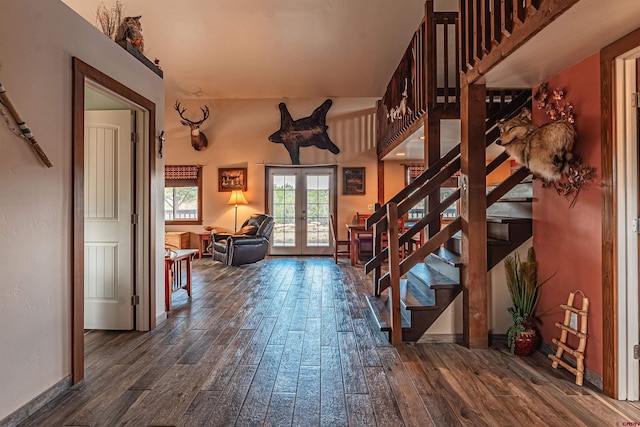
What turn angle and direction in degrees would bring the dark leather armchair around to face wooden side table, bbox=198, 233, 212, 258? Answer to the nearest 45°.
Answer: approximately 90° to its right

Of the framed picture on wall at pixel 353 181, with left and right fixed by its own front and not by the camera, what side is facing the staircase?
front

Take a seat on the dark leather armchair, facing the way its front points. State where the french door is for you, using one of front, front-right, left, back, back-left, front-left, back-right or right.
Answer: back

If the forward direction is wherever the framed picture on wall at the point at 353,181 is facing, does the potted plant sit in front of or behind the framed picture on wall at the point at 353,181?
in front

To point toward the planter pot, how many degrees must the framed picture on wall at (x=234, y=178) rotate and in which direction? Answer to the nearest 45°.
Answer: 0° — it already faces it

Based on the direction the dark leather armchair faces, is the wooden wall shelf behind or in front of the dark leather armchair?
in front

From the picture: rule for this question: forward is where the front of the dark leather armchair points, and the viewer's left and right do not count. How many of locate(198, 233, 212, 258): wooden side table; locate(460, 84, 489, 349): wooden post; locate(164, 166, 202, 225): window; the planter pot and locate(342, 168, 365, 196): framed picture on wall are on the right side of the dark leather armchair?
2

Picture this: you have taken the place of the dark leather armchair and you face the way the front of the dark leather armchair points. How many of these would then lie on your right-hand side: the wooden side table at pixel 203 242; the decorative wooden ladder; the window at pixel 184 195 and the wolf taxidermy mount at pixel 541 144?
2

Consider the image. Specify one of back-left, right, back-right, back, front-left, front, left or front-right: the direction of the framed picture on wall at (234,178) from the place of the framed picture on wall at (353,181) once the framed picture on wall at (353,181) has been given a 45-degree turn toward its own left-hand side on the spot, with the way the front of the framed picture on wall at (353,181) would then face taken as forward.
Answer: back-right

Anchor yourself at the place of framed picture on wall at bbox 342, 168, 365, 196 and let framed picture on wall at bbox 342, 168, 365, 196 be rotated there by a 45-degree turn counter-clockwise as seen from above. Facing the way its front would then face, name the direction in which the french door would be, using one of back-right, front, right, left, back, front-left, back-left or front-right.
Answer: back-right

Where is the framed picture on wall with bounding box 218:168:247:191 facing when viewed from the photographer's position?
facing the viewer

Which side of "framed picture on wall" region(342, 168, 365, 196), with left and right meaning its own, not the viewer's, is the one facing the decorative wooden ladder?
front

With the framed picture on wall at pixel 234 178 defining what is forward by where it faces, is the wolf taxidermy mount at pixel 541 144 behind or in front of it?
in front

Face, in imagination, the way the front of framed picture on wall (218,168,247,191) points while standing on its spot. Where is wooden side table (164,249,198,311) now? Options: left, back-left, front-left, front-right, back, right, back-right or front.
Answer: front

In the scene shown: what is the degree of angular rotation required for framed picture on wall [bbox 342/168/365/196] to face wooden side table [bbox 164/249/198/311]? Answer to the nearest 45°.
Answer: approximately 45° to its right

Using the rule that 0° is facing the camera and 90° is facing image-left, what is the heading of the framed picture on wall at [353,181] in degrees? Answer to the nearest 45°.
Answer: approximately 0°
